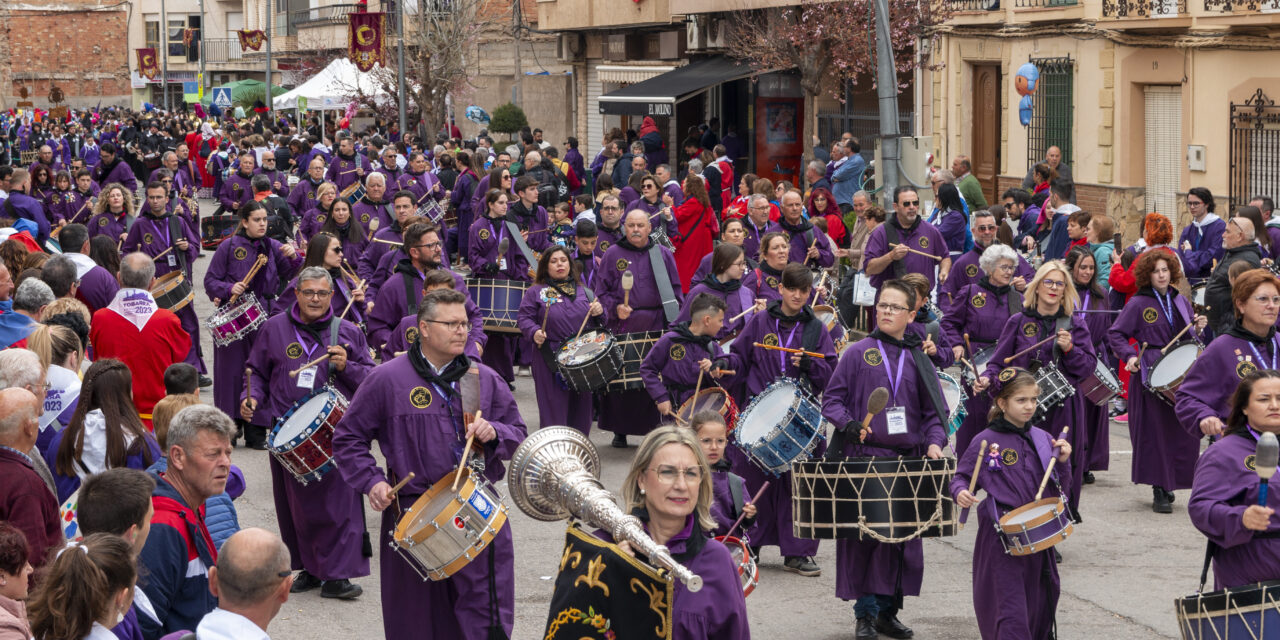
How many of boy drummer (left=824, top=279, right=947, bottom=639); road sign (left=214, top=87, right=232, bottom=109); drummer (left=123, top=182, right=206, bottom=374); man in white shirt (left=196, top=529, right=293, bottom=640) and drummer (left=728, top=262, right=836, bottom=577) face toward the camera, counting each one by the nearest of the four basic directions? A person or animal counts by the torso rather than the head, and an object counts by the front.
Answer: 4

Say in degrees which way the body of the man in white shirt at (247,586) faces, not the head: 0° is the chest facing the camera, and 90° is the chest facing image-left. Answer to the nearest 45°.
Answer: approximately 225°

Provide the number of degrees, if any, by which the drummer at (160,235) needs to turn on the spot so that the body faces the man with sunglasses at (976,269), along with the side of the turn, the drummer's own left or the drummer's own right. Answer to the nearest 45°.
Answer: approximately 45° to the drummer's own left

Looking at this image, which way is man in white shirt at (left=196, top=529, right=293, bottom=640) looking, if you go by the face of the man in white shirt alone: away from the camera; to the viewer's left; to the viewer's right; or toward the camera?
away from the camera

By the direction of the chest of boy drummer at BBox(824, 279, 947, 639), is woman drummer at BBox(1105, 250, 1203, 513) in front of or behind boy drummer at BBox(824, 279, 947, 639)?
behind
